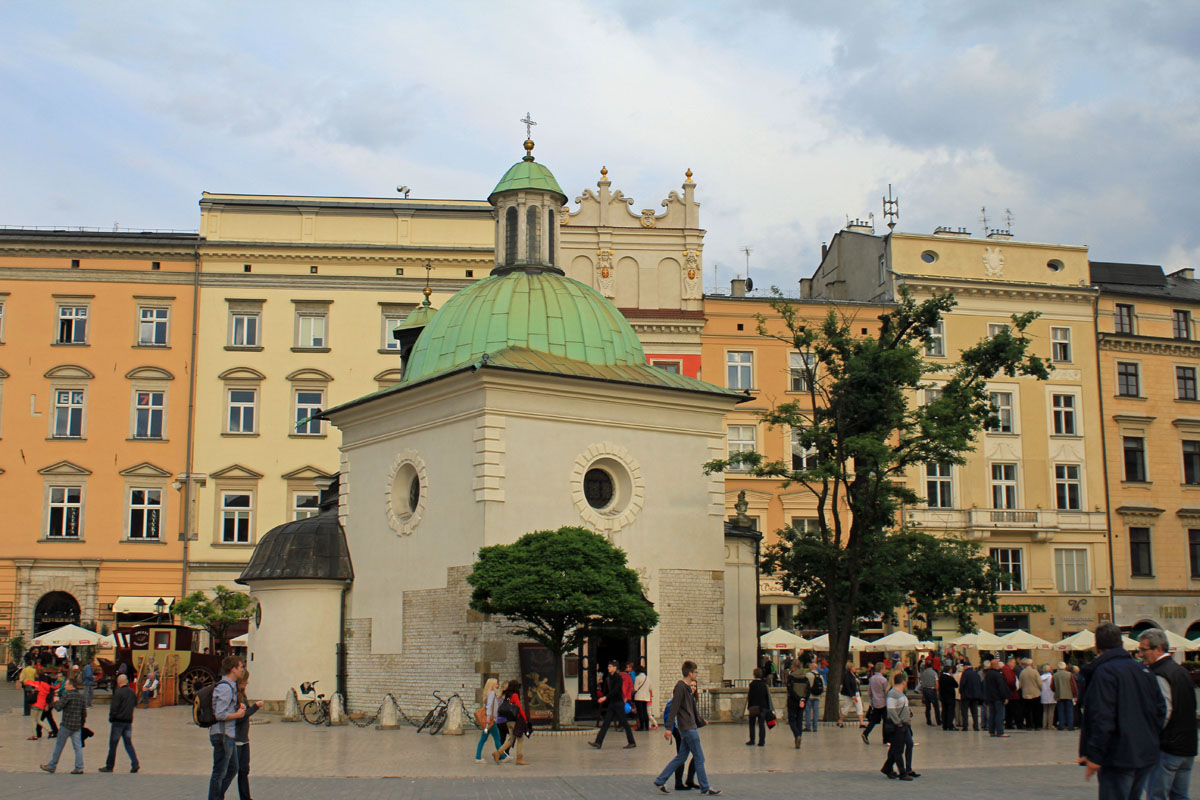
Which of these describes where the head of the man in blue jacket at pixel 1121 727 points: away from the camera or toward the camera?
away from the camera

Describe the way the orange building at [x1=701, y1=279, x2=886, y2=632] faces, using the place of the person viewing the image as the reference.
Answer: facing the viewer

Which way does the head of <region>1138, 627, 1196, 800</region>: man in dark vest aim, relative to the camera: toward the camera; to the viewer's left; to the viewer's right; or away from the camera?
to the viewer's left

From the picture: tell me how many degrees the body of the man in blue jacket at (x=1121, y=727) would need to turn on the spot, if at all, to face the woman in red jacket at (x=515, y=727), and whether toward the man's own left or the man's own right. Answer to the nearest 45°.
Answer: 0° — they already face them

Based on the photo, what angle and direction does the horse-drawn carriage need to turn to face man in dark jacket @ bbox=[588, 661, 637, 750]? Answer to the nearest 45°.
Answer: approximately 135° to its left

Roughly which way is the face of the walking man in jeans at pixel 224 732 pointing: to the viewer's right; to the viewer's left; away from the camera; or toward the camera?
to the viewer's right

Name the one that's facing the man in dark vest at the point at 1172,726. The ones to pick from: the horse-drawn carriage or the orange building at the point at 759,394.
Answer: the orange building

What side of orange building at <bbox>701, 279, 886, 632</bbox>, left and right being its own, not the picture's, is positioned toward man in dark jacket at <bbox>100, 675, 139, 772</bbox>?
front

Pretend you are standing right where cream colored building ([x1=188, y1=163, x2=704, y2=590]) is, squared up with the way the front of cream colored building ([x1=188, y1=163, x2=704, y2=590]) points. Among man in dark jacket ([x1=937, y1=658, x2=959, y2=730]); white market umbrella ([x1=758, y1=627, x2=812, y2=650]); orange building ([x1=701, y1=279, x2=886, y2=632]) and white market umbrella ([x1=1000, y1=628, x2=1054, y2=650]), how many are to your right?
0

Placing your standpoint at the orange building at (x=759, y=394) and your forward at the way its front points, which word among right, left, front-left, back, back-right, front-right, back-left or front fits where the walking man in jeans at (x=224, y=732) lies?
front

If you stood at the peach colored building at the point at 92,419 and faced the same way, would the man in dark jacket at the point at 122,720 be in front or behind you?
in front

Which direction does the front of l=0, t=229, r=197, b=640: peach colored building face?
toward the camera

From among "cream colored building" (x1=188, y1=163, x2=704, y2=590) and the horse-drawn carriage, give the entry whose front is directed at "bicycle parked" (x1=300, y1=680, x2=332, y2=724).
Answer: the cream colored building

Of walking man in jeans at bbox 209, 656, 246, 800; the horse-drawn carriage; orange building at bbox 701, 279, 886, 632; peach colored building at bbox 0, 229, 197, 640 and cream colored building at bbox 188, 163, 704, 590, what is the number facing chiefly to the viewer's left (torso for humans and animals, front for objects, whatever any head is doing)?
1

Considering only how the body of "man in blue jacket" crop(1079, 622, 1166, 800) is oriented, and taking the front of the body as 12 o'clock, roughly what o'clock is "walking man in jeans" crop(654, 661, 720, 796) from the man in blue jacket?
The walking man in jeans is roughly at 12 o'clock from the man in blue jacket.

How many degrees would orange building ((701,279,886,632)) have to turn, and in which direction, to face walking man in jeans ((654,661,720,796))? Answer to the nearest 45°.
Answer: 0° — it already faces them
